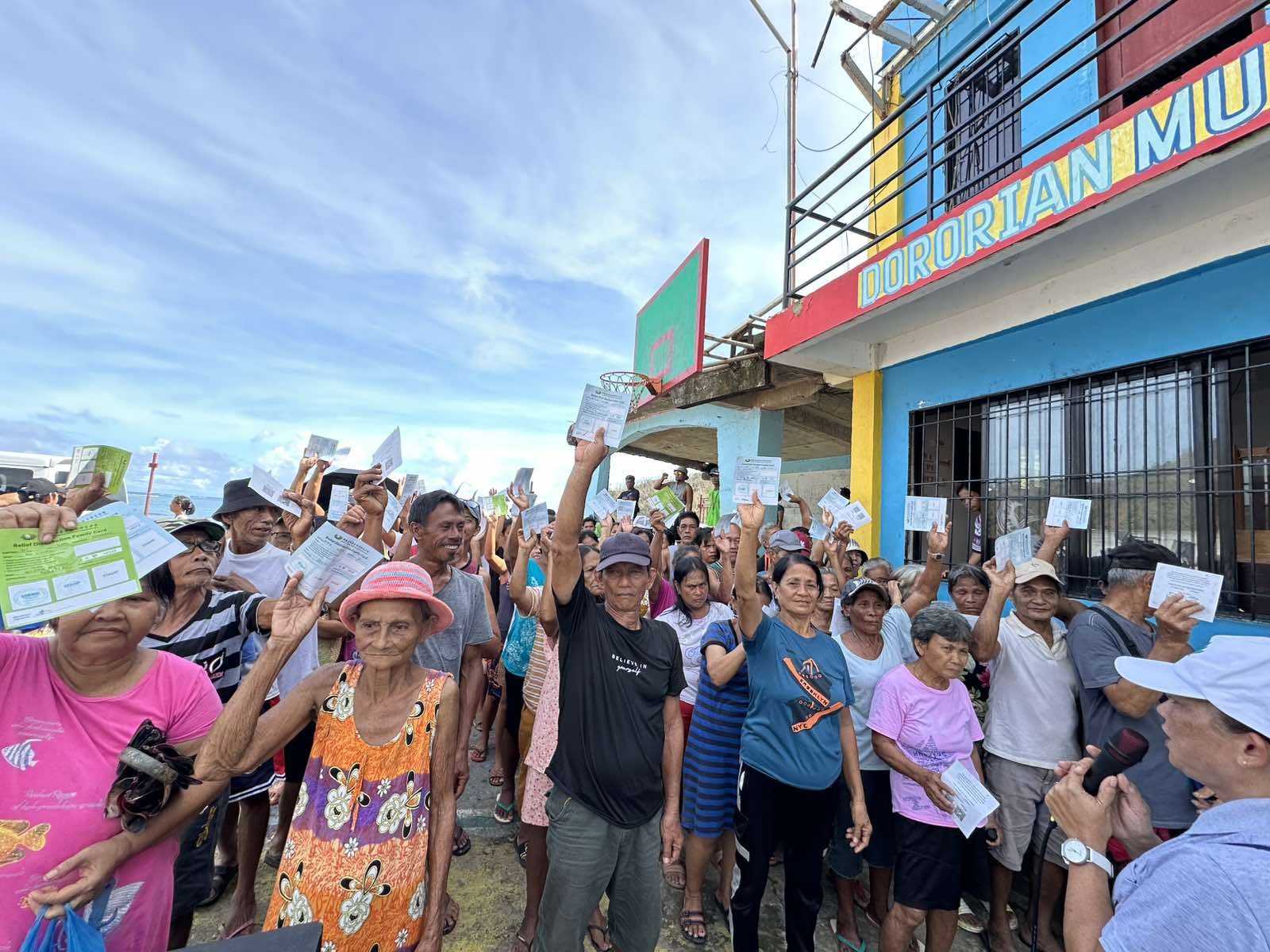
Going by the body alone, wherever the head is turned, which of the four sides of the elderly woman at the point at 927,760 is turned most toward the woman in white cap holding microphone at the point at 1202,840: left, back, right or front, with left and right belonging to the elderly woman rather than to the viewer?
front

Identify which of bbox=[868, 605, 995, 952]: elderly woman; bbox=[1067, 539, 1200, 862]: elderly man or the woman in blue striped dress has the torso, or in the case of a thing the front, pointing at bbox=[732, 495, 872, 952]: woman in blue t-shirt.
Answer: the woman in blue striped dress

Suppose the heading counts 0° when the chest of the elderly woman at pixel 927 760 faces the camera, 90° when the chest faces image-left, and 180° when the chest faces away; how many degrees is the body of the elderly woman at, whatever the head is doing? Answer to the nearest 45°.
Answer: approximately 315°

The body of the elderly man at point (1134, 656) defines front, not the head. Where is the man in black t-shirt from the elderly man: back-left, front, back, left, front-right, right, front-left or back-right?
back-right

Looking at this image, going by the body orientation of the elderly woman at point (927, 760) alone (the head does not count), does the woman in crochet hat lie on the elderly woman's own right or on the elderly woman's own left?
on the elderly woman's own right
